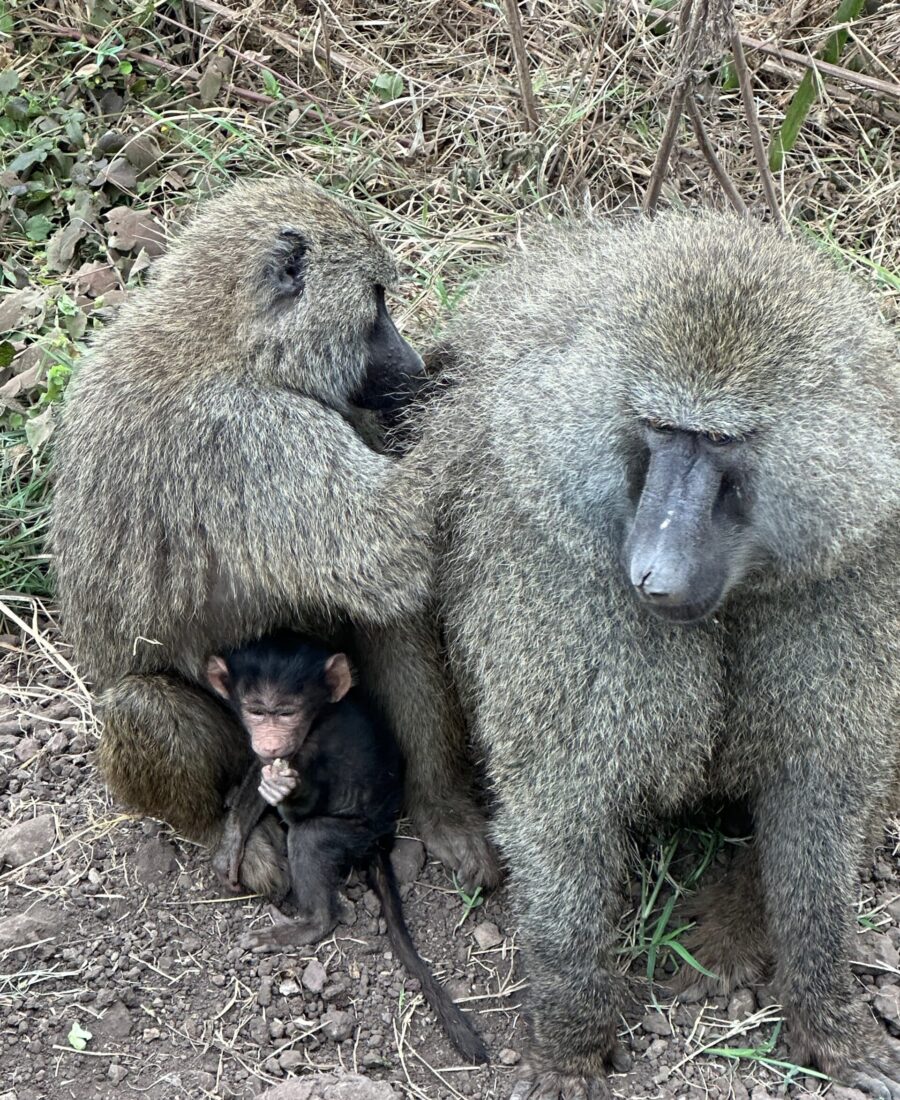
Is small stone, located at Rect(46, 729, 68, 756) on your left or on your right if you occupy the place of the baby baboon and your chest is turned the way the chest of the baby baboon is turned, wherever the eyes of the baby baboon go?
on your right

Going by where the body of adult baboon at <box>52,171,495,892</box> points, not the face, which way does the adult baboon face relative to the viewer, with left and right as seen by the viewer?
facing to the right of the viewer

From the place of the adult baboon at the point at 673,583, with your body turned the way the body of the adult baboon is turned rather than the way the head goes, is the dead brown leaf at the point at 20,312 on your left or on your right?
on your right

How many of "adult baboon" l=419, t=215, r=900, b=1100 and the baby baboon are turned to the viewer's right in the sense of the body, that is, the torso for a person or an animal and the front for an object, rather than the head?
0

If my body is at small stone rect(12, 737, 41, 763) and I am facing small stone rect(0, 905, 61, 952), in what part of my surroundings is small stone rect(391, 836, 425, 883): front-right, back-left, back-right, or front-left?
front-left

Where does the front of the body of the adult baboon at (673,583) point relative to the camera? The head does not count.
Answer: toward the camera

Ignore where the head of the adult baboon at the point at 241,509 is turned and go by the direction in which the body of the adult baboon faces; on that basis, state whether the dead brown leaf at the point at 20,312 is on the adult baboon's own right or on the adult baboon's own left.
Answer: on the adult baboon's own left

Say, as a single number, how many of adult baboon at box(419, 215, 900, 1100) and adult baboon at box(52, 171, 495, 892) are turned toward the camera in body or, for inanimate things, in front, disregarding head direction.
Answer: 1

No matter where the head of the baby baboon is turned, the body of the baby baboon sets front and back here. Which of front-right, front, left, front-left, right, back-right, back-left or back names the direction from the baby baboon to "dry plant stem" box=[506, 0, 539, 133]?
back-right

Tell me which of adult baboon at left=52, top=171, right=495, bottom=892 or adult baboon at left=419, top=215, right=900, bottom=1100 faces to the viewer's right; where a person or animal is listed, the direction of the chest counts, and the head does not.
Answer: adult baboon at left=52, top=171, right=495, bottom=892
